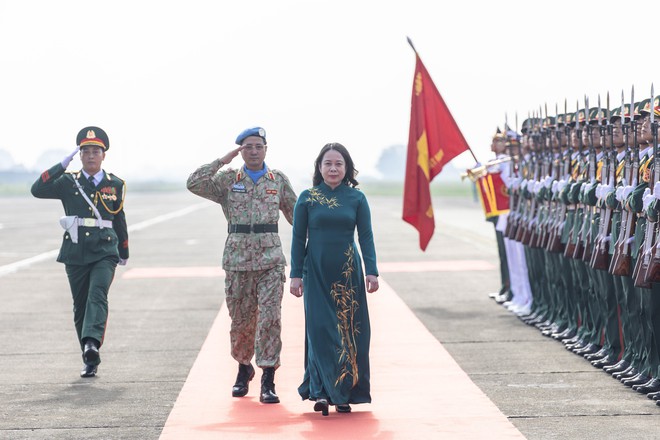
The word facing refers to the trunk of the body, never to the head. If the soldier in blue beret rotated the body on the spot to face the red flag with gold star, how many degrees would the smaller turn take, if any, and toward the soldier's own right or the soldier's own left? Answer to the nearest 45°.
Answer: approximately 135° to the soldier's own left

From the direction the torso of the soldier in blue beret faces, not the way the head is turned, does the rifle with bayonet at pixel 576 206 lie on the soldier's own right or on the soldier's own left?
on the soldier's own left

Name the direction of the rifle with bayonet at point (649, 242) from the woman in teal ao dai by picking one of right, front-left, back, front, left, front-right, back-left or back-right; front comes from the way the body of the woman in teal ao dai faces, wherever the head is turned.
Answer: left

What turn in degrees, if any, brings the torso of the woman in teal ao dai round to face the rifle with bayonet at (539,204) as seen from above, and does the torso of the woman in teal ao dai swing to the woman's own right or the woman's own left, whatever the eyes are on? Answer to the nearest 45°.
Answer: approximately 135° to the woman's own left

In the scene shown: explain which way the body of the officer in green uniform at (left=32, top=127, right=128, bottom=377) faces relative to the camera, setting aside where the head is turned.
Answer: toward the camera

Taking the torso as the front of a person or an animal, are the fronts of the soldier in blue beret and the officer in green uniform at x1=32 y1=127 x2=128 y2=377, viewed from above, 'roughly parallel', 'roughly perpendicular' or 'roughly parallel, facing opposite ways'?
roughly parallel

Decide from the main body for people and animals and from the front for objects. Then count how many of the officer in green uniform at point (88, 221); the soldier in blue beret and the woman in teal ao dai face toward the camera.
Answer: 3

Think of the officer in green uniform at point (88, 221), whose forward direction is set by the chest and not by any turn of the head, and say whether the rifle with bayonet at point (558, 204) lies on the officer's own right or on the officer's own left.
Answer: on the officer's own left

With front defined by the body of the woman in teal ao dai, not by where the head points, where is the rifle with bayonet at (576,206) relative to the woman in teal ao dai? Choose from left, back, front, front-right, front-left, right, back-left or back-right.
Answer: back-left

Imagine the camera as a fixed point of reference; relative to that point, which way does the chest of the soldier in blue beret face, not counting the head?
toward the camera

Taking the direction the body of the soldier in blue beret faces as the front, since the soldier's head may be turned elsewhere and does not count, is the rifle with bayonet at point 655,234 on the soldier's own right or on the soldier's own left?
on the soldier's own left

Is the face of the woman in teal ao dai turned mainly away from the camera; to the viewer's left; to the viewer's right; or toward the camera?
toward the camera

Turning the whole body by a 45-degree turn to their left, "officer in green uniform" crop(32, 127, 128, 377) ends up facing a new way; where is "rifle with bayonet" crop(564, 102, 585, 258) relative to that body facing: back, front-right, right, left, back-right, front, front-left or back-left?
front-left
